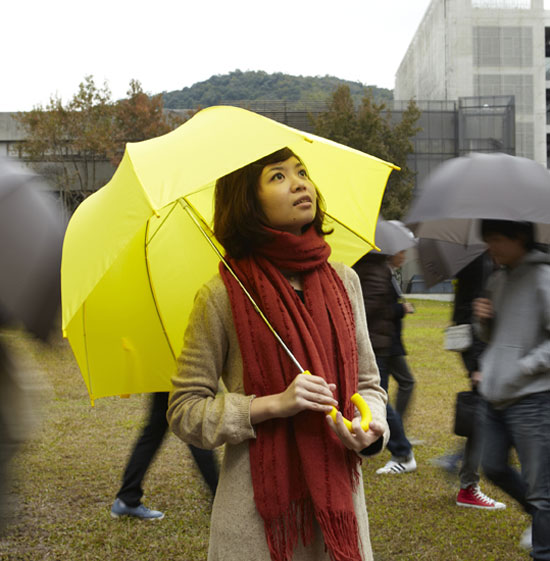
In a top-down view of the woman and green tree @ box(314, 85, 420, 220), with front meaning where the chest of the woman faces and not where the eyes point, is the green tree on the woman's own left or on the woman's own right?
on the woman's own left

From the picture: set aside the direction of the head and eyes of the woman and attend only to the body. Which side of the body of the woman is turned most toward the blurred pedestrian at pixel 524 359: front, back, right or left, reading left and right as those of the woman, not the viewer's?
left

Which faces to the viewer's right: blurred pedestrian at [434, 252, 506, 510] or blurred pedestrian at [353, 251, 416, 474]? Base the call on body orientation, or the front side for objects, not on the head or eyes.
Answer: blurred pedestrian at [434, 252, 506, 510]

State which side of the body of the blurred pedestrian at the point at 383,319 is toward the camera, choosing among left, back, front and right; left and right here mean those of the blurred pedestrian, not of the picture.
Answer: left

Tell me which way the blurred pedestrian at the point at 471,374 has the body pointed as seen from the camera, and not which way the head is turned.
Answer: to the viewer's right

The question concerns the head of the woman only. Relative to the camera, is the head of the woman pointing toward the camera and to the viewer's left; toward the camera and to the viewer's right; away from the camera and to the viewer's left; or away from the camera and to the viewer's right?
toward the camera and to the viewer's right

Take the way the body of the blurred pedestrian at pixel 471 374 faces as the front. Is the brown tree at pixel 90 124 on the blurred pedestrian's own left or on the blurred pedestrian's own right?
on the blurred pedestrian's own left

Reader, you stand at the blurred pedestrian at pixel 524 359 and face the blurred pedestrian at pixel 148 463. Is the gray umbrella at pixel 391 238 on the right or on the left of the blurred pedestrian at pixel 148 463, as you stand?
right
